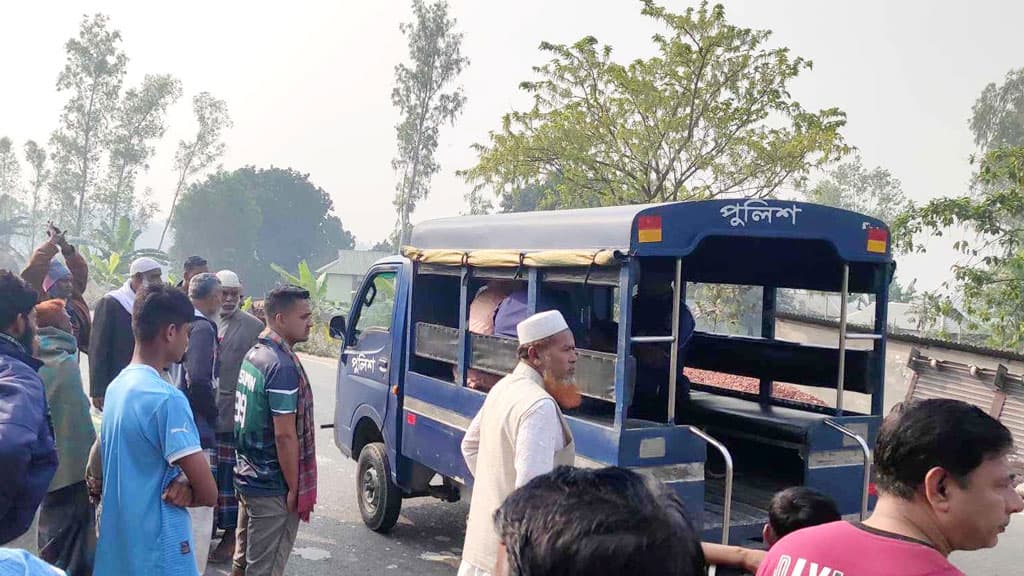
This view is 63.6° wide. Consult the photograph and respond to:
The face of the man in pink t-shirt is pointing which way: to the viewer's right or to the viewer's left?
to the viewer's right

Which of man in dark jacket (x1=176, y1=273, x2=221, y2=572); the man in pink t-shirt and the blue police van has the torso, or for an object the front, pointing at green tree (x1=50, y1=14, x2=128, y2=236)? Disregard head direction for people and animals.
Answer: the blue police van

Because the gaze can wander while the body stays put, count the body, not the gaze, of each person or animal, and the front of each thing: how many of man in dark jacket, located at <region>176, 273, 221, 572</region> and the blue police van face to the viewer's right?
1

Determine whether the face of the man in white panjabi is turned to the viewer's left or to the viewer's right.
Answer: to the viewer's right

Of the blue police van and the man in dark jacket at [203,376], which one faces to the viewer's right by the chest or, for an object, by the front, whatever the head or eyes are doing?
the man in dark jacket

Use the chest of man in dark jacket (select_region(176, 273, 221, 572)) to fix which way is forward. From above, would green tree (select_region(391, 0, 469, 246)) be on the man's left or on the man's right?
on the man's left

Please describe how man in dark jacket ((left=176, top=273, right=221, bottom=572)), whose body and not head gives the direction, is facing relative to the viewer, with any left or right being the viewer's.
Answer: facing to the right of the viewer

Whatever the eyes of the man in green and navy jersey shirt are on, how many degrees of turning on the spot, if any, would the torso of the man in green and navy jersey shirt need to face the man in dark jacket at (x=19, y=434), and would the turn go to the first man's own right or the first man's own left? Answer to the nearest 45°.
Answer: approximately 180°

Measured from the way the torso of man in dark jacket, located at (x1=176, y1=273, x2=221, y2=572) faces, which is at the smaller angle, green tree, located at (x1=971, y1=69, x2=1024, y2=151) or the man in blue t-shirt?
the green tree

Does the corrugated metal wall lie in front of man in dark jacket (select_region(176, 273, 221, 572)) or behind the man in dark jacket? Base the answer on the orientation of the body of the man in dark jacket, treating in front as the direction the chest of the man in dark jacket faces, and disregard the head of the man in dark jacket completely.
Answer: in front

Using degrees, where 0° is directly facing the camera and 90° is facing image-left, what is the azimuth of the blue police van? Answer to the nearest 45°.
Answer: approximately 135°
